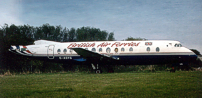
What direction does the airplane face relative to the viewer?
to the viewer's right
